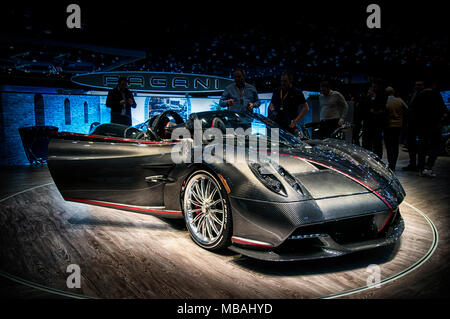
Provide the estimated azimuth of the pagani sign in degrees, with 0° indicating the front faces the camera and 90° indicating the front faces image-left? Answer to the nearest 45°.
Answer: approximately 0°

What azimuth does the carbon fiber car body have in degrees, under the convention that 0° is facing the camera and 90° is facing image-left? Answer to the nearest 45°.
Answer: approximately 315°

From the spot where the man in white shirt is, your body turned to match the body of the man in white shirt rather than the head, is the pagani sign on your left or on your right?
on your right

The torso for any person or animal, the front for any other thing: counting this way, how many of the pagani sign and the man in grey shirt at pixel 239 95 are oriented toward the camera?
2

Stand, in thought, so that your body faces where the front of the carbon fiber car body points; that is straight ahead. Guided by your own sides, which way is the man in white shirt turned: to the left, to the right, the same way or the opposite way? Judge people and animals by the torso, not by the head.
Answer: to the right

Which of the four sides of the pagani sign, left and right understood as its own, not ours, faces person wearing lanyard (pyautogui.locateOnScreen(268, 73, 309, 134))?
front

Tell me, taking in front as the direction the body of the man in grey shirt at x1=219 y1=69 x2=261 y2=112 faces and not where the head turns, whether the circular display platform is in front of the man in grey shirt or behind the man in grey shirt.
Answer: in front

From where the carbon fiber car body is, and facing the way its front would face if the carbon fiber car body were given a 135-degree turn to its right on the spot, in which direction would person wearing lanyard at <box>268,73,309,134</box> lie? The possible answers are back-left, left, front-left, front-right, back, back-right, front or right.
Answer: right

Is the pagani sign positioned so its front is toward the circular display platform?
yes

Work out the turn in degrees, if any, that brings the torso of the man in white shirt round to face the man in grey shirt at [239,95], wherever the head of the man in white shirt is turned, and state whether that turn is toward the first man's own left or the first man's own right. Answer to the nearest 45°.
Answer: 0° — they already face them

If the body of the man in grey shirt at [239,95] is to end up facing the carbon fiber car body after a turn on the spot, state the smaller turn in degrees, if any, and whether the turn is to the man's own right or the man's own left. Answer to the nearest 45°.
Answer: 0° — they already face it
